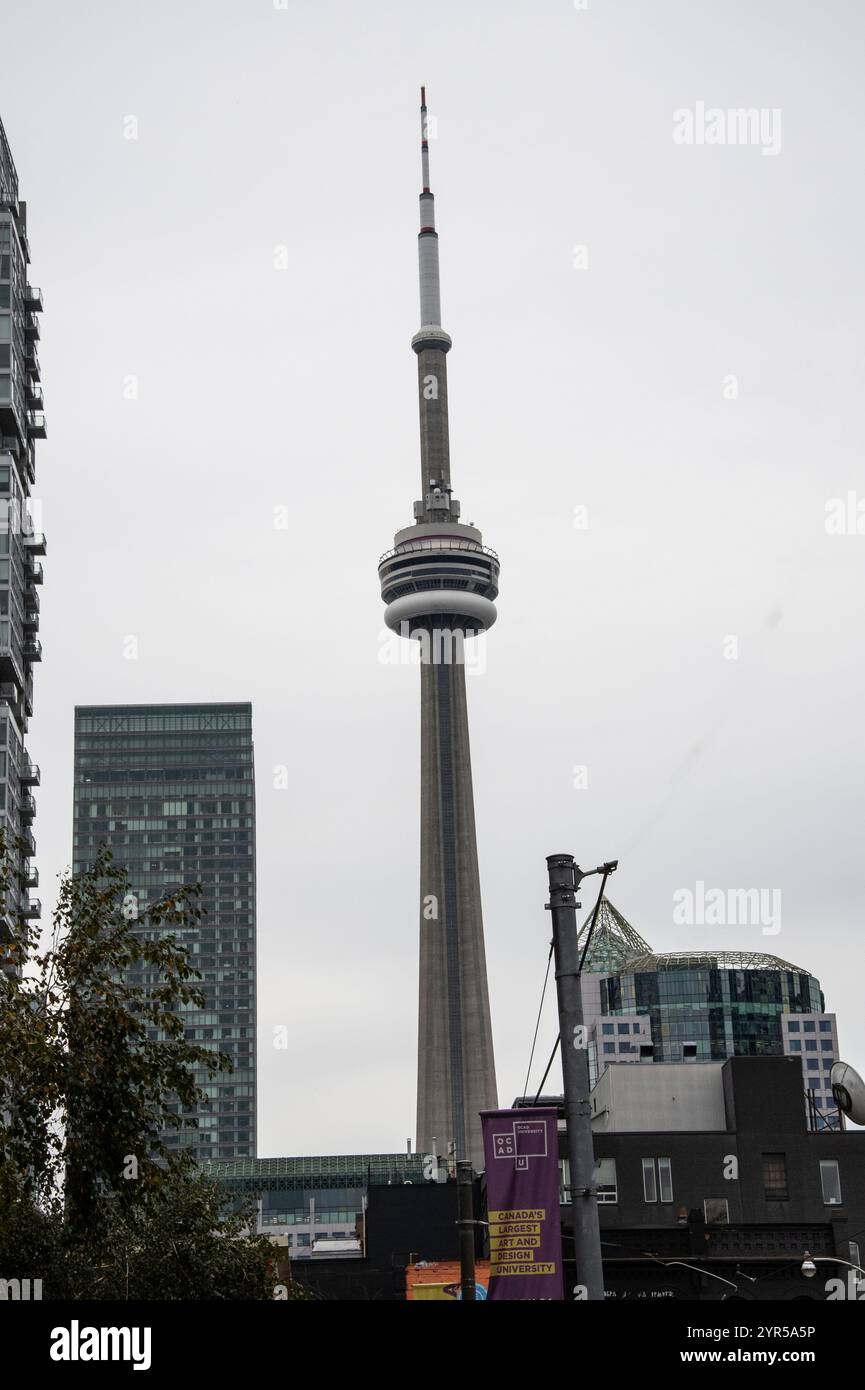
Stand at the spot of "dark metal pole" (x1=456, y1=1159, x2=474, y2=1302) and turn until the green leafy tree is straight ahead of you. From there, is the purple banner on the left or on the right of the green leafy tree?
left

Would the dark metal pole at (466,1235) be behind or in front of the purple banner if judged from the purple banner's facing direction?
behind

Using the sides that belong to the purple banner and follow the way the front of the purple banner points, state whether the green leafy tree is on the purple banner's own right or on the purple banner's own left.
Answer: on the purple banner's own right

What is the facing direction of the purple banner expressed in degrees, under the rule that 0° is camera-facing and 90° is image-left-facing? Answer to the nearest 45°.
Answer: approximately 0°
